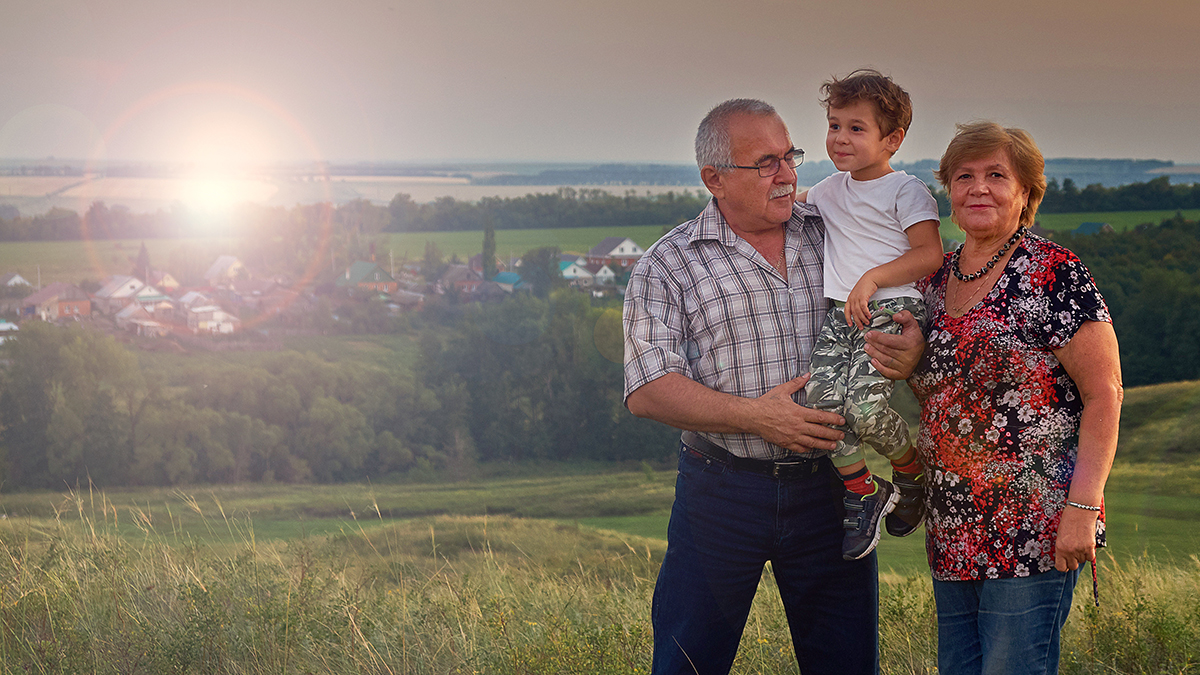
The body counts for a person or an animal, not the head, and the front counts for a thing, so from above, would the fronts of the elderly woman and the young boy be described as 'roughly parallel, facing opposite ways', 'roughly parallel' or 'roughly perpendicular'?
roughly parallel

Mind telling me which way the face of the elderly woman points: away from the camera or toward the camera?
toward the camera

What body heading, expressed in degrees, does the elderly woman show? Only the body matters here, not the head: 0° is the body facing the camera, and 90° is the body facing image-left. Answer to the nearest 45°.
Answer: approximately 45°

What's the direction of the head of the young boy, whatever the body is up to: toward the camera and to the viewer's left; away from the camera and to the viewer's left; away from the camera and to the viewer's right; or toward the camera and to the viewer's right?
toward the camera and to the viewer's left

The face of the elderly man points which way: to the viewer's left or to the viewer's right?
to the viewer's right

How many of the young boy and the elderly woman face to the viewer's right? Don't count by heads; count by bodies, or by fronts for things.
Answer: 0

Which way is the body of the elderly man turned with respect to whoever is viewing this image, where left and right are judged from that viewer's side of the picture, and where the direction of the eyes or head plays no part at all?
facing the viewer and to the right of the viewer

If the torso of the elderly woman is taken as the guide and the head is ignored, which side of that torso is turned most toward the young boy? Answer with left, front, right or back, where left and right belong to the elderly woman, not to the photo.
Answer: right
